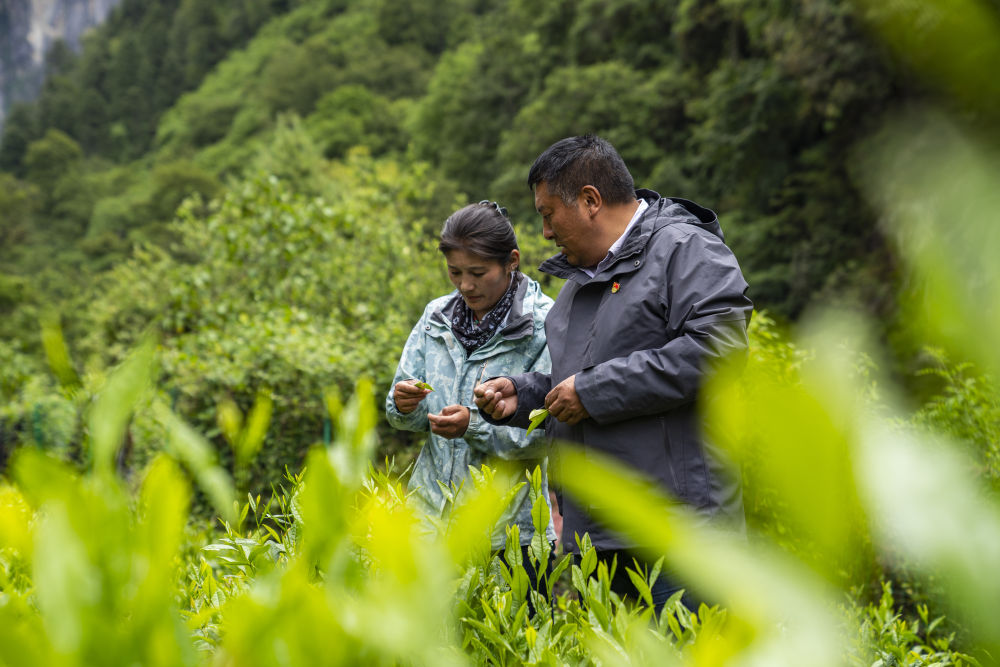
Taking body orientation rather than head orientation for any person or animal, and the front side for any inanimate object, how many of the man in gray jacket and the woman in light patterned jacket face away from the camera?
0

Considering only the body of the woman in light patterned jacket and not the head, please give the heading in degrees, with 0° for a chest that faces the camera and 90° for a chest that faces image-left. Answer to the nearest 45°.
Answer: approximately 45°

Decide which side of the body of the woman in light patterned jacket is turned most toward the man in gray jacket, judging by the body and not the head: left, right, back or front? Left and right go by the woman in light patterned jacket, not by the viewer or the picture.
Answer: left

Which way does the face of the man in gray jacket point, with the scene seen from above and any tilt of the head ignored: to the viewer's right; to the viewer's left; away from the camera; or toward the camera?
to the viewer's left

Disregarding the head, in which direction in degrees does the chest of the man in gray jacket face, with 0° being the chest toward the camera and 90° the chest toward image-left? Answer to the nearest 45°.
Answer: approximately 45°
